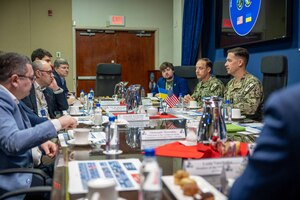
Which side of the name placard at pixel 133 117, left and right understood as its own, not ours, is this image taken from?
front

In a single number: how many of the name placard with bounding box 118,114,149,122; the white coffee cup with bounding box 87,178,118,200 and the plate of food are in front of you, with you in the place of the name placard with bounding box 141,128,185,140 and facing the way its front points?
2

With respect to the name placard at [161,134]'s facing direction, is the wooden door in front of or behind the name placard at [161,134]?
behind

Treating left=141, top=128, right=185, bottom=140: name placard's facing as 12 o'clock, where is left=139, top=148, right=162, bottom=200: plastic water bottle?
The plastic water bottle is roughly at 12 o'clock from the name placard.

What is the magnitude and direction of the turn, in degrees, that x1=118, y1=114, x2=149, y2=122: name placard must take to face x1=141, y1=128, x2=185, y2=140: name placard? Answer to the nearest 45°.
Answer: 0° — it already faces it

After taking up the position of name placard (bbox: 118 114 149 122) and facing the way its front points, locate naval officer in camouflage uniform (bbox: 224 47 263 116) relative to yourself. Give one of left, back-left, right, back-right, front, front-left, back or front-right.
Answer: back-left

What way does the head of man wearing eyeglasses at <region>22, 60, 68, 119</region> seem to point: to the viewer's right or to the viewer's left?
to the viewer's right

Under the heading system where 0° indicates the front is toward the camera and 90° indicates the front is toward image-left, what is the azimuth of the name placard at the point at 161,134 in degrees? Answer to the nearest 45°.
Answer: approximately 0°

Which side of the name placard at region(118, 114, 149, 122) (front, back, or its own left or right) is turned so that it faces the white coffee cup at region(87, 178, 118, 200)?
front

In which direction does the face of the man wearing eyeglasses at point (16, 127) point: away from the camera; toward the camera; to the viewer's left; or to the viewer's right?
to the viewer's right
